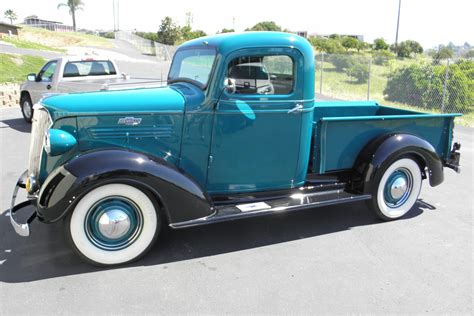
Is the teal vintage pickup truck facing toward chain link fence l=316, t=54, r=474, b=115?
no

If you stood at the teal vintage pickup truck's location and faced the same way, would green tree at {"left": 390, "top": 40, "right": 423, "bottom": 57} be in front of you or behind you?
behind

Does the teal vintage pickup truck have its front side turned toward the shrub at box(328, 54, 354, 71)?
no

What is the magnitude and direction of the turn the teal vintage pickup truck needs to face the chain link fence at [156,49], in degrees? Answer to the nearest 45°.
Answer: approximately 135° to its right

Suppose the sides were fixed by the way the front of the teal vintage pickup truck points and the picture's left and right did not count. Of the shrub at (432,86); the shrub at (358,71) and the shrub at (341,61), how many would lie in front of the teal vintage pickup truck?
0

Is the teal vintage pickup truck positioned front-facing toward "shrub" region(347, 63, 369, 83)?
no

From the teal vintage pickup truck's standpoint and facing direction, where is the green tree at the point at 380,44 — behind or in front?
behind

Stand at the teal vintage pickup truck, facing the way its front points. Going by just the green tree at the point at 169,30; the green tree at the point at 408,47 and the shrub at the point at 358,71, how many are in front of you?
0

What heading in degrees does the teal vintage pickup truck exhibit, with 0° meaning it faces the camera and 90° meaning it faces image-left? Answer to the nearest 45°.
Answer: approximately 45°

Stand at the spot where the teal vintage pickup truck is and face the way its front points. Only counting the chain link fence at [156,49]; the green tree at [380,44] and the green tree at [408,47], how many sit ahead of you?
0
